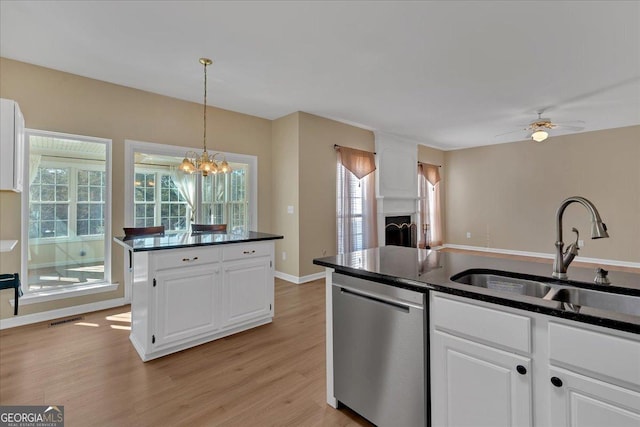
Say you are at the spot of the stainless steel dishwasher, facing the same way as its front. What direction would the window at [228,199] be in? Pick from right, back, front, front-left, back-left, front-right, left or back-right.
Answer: right

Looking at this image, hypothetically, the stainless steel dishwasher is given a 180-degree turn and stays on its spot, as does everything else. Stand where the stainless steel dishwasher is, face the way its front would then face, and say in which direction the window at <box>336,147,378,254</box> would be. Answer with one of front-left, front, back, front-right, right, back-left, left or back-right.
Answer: front-left

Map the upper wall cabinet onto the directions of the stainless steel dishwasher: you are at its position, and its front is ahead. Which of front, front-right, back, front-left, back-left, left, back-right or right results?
front-right

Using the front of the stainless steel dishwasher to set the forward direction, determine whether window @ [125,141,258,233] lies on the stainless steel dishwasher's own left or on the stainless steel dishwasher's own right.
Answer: on the stainless steel dishwasher's own right

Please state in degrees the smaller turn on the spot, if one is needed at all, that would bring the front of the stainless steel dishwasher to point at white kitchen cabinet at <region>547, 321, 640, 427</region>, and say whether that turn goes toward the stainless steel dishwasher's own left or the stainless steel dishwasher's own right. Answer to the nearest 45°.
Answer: approximately 90° to the stainless steel dishwasher's own left

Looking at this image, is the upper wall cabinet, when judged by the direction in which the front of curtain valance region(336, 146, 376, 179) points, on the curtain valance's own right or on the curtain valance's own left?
on the curtain valance's own right

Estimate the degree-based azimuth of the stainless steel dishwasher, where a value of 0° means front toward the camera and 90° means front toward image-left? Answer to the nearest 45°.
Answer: approximately 45°

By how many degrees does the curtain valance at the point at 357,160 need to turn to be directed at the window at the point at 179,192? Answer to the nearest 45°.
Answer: approximately 90° to its right

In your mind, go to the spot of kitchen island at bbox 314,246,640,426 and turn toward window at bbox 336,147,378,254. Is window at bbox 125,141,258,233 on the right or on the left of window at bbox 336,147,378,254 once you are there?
left
